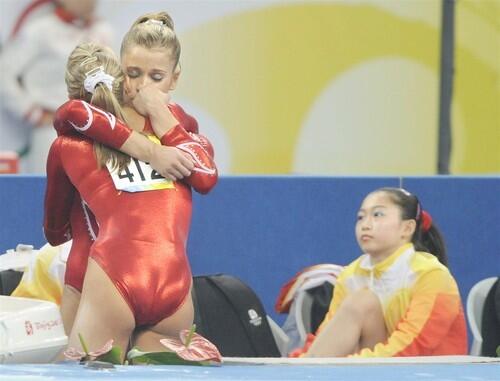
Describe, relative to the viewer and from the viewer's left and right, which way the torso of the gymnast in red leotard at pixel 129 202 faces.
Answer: facing away from the viewer and to the left of the viewer

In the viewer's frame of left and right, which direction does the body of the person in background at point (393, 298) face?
facing the viewer and to the left of the viewer

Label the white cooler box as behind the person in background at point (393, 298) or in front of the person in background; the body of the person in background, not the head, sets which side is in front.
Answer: in front

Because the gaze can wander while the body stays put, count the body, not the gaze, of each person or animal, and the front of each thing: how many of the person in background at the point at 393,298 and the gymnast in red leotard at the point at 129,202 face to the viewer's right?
0

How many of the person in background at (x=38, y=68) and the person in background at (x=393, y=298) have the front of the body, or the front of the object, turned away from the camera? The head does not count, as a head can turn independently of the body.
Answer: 0

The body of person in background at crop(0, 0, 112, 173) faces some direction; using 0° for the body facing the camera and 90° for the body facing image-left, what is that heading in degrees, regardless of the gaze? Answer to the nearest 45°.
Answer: approximately 315°
